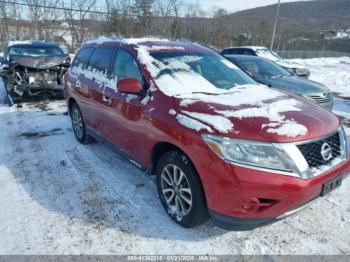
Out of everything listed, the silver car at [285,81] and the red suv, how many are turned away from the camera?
0

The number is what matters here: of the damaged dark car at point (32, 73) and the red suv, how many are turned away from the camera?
0

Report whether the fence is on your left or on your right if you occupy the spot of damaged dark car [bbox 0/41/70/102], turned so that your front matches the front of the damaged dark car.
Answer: on your left

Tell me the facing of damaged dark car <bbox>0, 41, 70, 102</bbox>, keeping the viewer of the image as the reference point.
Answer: facing the viewer

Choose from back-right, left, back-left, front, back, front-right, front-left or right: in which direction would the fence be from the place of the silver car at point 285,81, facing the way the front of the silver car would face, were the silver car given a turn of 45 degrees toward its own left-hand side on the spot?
left

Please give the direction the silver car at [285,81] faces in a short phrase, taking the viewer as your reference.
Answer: facing the viewer and to the right of the viewer

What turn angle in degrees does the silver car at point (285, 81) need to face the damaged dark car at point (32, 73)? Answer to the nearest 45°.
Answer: approximately 135° to its right

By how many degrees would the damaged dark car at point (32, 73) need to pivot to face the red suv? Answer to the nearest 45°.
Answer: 0° — it already faces it

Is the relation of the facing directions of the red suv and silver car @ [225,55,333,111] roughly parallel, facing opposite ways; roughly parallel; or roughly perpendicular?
roughly parallel

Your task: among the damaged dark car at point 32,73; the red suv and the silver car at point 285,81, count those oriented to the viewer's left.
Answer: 0

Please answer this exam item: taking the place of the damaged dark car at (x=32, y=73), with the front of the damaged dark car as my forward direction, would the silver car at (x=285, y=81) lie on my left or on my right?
on my left

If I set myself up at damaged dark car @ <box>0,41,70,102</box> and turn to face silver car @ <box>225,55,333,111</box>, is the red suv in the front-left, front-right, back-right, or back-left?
front-right

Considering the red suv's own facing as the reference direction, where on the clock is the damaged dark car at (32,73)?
The damaged dark car is roughly at 6 o'clock from the red suv.

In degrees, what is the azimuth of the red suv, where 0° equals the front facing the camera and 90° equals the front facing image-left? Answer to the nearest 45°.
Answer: approximately 315°

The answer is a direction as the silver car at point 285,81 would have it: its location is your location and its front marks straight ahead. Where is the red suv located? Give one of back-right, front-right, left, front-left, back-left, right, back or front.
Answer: front-right
